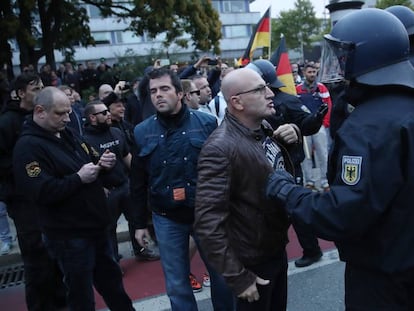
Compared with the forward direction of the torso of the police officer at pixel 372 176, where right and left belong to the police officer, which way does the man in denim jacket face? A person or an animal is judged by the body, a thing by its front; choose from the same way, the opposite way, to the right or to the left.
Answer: to the left

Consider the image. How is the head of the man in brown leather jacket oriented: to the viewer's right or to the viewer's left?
to the viewer's right

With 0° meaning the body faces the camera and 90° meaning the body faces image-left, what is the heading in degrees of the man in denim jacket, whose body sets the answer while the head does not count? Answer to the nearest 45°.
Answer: approximately 0°

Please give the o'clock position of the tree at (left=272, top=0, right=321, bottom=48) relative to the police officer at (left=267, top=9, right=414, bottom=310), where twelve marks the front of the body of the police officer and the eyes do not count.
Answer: The tree is roughly at 3 o'clock from the police officer.

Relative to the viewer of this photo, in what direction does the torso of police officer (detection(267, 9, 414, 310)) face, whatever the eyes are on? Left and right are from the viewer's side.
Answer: facing to the left of the viewer

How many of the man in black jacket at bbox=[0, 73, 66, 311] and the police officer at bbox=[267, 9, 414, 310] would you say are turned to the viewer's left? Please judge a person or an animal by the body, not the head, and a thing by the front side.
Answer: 1

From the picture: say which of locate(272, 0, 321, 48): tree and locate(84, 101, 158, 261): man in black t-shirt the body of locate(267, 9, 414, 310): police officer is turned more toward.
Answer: the man in black t-shirt

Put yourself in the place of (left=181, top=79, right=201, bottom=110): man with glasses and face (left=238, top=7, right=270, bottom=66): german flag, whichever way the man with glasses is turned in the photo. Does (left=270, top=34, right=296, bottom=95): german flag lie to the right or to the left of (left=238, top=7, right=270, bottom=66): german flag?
right

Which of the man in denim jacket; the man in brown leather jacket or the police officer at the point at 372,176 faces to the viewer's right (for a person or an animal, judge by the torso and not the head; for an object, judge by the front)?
the man in brown leather jacket

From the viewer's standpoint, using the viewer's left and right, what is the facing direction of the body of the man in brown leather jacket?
facing to the right of the viewer
